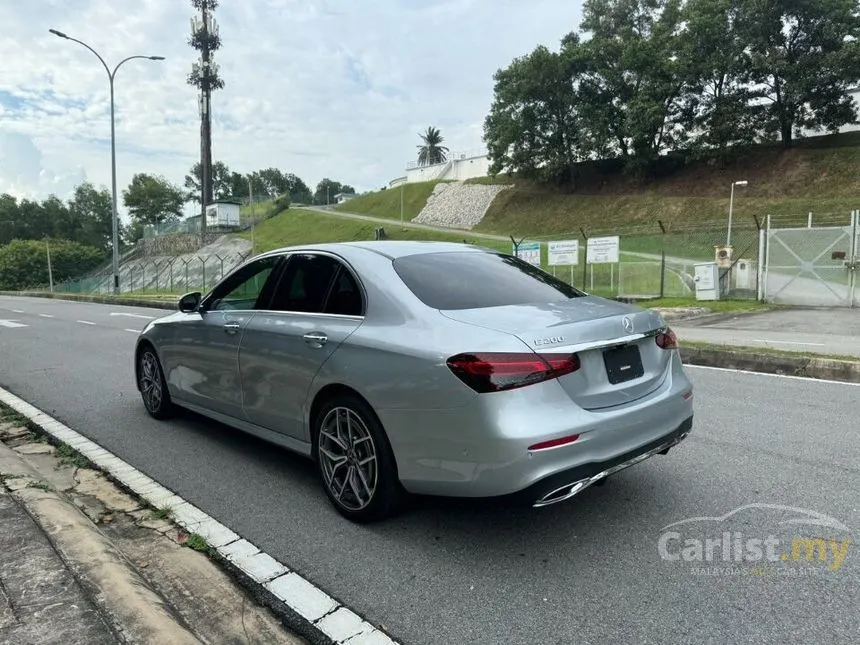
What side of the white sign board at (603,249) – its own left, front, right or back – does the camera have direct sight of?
front

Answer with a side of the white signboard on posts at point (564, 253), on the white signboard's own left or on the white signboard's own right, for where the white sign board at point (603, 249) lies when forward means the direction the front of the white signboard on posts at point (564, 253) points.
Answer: on the white signboard's own left

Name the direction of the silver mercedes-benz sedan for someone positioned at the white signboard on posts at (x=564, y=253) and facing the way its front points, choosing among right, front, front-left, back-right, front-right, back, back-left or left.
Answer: front

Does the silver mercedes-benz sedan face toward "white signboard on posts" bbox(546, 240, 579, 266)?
no

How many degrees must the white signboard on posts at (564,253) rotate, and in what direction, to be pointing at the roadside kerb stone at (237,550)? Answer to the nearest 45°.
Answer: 0° — it already faces it

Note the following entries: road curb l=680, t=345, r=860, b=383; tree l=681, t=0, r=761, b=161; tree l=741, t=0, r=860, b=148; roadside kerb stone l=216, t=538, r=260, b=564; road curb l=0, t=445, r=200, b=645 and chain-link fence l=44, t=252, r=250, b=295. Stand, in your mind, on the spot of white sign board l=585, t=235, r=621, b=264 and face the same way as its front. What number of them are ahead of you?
3

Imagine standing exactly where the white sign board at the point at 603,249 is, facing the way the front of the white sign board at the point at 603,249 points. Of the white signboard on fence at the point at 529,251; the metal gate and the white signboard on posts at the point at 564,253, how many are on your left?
1

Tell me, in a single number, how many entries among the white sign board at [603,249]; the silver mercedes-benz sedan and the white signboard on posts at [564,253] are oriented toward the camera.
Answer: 2

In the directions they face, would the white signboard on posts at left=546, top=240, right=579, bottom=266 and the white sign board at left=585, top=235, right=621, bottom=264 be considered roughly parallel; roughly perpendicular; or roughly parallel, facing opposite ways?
roughly parallel

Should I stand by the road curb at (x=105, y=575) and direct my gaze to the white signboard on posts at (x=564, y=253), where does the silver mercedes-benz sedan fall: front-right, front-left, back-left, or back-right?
front-right

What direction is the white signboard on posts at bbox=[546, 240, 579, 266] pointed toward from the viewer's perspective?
toward the camera

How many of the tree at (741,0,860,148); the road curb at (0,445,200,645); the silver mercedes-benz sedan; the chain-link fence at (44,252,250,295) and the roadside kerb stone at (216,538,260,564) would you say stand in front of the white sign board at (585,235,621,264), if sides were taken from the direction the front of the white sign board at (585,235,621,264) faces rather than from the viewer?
3

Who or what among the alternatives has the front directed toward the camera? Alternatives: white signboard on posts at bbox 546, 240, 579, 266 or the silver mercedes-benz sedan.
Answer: the white signboard on posts

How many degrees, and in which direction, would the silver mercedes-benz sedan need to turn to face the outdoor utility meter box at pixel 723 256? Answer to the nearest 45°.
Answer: approximately 90° to its right

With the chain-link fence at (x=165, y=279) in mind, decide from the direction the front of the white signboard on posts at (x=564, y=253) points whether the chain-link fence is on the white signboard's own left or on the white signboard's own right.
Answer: on the white signboard's own right

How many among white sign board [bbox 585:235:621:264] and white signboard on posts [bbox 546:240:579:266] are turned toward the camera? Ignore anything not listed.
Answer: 2

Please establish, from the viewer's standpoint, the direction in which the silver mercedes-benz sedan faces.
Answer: facing away from the viewer and to the left of the viewer

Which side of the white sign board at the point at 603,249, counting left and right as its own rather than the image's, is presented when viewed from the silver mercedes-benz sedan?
front

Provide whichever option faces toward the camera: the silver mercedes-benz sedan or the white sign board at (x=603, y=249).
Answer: the white sign board
